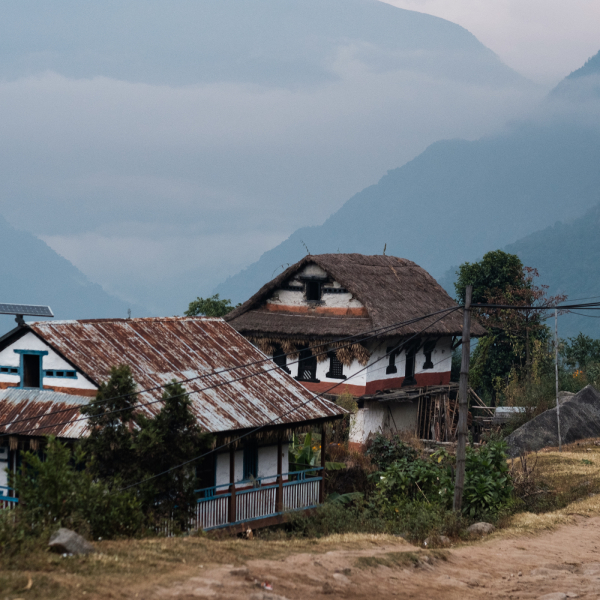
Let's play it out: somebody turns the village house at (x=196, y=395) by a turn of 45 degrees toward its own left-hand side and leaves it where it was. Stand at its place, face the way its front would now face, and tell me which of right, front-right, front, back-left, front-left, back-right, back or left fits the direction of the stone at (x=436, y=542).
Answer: front-right

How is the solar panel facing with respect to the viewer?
toward the camera

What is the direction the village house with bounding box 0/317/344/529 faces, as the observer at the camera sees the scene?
facing the viewer and to the right of the viewer

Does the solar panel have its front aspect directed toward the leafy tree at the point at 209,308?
no

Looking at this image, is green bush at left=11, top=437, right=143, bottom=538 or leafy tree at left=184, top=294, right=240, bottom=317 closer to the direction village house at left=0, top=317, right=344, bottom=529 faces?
the green bush

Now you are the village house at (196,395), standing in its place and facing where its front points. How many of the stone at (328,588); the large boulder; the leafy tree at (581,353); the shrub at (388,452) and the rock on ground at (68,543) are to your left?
3

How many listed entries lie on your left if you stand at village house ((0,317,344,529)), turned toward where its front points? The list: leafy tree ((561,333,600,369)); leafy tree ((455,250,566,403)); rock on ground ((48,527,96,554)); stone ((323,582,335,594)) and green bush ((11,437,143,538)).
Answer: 2

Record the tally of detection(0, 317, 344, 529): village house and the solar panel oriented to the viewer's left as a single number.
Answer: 0

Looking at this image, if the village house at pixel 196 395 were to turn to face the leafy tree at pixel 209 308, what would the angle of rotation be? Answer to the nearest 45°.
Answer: approximately 135° to its left

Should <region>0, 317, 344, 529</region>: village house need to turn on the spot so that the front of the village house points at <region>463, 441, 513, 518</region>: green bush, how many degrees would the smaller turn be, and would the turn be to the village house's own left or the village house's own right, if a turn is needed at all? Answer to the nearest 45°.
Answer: approximately 45° to the village house's own left

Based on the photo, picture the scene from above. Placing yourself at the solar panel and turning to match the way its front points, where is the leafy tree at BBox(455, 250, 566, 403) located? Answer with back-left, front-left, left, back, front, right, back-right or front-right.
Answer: back-left

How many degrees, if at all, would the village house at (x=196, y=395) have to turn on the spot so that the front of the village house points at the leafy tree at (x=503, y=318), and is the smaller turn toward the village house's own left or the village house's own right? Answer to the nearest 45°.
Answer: approximately 90° to the village house's own left

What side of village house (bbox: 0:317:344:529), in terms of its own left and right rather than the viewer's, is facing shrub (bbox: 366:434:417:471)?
left

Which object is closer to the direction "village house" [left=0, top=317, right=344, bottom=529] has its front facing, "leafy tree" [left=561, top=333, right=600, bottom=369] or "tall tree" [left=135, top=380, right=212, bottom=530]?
the tall tree

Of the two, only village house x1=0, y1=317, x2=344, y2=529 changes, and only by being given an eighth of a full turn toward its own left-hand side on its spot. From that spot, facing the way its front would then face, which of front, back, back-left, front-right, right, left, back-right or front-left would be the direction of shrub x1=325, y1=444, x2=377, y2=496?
front-left

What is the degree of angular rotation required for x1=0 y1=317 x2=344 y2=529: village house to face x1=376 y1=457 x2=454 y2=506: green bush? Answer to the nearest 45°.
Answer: approximately 45° to its left

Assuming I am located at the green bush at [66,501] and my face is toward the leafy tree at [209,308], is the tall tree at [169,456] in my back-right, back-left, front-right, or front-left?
front-right

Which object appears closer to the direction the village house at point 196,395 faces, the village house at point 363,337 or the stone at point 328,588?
the stone
